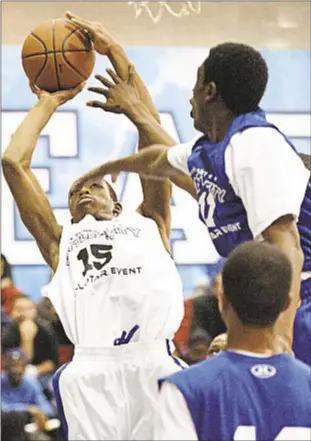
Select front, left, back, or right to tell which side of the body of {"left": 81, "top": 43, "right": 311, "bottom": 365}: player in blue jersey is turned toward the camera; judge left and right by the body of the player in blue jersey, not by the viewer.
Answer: left

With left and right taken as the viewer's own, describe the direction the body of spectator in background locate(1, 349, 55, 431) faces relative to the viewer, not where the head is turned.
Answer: facing the viewer

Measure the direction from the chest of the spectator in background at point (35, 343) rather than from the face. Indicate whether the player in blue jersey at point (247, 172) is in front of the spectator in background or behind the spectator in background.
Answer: in front

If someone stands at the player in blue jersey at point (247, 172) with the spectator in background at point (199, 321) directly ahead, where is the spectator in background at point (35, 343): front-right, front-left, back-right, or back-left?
front-left

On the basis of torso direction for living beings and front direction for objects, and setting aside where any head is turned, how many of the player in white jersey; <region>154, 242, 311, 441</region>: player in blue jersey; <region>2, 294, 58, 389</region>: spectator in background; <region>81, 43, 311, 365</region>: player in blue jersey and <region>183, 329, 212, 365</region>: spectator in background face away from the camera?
1

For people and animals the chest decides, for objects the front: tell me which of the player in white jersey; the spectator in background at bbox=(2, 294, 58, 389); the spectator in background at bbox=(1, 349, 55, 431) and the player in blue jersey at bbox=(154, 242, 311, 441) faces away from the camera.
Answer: the player in blue jersey

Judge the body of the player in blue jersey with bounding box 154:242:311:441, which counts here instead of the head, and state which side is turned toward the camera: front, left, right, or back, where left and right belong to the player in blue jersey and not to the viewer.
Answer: back

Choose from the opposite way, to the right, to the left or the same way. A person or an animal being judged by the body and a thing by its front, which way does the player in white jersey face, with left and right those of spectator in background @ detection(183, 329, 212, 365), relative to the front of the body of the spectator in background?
the same way

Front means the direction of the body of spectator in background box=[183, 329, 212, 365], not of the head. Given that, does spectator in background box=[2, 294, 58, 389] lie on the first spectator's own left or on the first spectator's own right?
on the first spectator's own right

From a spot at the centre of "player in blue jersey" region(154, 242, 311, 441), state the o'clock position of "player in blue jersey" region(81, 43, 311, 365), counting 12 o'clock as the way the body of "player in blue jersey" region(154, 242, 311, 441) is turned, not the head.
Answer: "player in blue jersey" region(81, 43, 311, 365) is roughly at 12 o'clock from "player in blue jersey" region(154, 242, 311, 441).

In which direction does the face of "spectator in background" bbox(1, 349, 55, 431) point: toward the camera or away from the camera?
toward the camera

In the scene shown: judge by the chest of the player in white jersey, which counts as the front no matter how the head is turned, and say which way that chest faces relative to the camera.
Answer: toward the camera

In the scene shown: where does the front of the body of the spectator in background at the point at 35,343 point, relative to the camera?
toward the camera

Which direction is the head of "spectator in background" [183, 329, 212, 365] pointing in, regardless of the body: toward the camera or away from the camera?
toward the camera

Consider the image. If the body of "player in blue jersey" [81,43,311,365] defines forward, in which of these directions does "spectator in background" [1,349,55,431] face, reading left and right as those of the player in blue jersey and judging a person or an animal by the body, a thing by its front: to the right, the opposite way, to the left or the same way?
to the left

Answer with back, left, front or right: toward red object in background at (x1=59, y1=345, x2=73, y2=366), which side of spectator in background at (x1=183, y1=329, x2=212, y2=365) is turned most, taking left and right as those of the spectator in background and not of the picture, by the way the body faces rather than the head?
right

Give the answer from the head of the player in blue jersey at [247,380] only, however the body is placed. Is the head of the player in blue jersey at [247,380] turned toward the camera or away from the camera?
away from the camera
